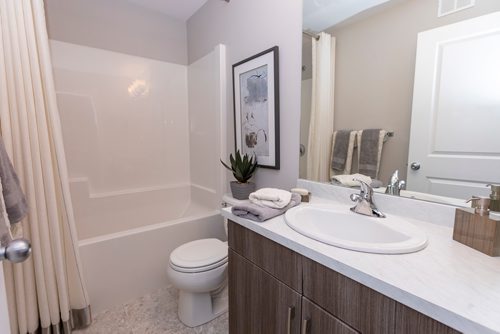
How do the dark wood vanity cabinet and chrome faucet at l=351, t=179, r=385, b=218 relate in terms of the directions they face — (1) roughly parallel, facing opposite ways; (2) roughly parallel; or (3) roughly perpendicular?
roughly parallel

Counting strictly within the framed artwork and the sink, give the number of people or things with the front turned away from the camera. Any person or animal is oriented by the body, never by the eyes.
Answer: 0

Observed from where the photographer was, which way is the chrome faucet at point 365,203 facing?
facing the viewer and to the left of the viewer

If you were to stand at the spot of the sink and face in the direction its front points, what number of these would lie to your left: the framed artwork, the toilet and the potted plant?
0

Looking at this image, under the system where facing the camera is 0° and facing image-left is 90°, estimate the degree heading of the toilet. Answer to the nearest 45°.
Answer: approximately 45°

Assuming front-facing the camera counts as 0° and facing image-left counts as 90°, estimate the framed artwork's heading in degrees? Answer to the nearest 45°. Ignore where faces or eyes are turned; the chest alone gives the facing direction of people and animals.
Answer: approximately 45°

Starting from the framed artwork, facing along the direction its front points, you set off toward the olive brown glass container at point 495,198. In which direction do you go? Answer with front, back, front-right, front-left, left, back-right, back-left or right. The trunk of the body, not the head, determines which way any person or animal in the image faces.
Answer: left

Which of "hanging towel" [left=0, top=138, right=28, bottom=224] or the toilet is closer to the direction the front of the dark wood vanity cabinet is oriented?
the hanging towel

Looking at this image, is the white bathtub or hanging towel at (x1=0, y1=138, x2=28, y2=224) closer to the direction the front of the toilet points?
the hanging towel

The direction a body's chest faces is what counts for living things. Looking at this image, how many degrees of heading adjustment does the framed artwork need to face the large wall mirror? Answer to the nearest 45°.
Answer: approximately 90° to its left

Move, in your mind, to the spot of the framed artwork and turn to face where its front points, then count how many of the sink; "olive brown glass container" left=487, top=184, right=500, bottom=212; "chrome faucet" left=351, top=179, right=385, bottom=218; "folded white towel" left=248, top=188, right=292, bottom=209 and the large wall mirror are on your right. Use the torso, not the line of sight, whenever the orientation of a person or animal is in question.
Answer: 0

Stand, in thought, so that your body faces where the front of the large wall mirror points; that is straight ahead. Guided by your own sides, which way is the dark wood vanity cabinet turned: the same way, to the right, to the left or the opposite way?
the same way

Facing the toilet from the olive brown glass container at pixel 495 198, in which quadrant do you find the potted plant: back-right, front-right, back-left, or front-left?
front-right

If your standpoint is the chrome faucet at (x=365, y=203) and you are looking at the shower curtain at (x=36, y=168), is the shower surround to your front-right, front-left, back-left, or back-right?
front-right

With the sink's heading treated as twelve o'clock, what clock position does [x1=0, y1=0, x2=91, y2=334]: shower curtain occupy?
The shower curtain is roughly at 1 o'clock from the sink.

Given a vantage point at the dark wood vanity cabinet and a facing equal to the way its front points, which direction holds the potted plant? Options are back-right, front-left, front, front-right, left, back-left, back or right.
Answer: right

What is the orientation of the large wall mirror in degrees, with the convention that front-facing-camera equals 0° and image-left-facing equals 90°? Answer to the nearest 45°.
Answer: approximately 45°

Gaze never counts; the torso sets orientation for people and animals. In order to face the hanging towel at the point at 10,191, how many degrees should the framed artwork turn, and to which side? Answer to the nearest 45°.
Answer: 0° — it already faces it
